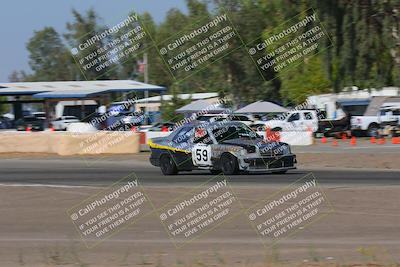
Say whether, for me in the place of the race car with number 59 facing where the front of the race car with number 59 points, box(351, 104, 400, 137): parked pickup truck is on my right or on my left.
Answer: on my left

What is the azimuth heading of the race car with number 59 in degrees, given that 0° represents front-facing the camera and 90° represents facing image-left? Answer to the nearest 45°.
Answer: approximately 315°
